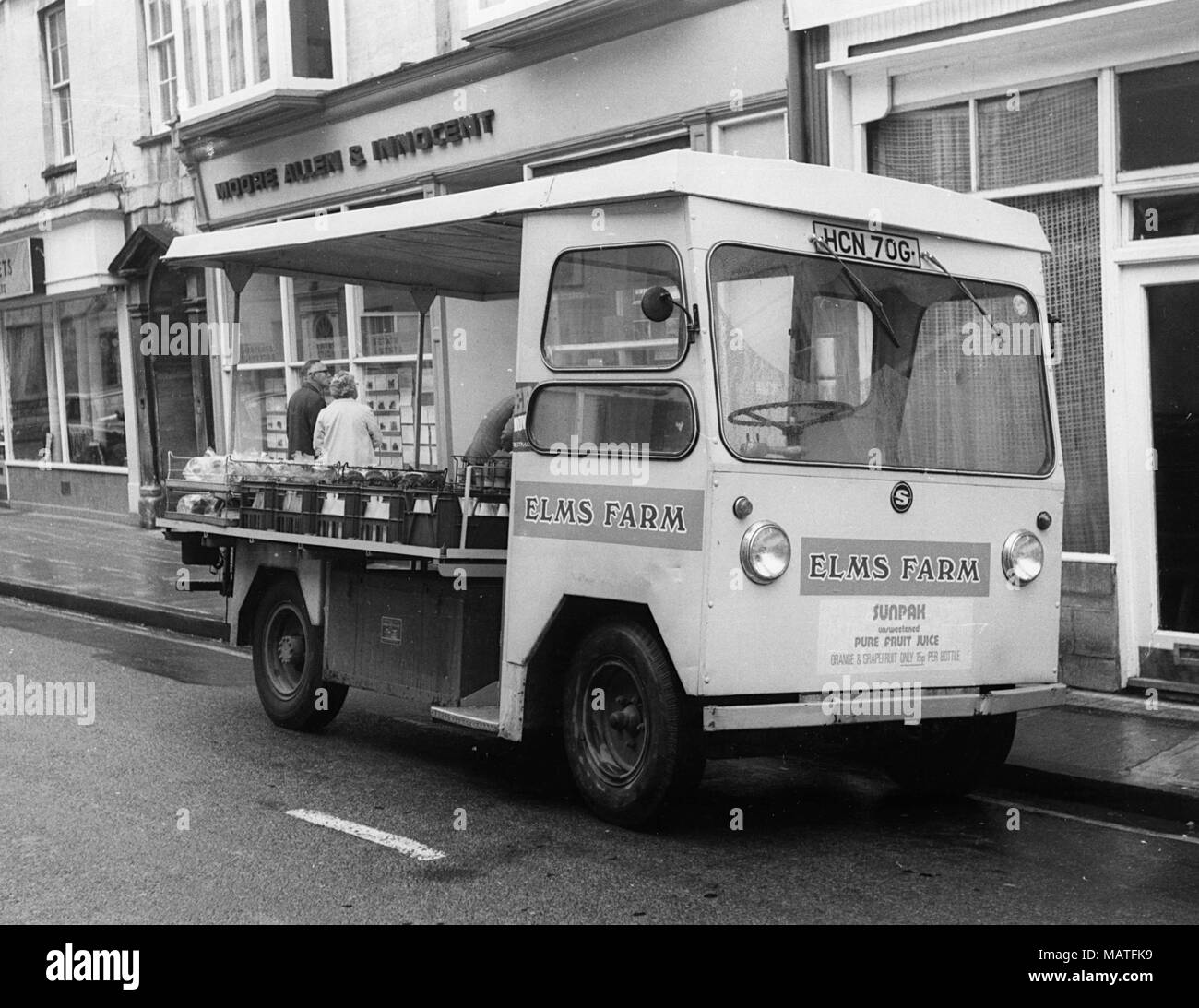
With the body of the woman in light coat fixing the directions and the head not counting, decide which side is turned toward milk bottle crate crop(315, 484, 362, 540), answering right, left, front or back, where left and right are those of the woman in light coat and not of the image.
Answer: back

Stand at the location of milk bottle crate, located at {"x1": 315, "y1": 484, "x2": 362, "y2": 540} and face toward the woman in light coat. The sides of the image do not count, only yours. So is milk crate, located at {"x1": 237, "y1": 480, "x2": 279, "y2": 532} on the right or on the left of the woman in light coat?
left

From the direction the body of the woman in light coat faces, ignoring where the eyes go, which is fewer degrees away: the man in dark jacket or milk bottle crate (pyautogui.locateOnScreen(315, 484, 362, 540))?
the man in dark jacket

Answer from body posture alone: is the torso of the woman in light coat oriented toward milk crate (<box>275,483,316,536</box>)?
no

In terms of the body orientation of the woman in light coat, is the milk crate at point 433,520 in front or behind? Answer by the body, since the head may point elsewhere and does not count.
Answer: behind

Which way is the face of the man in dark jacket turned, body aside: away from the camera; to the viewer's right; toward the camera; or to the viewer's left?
to the viewer's right

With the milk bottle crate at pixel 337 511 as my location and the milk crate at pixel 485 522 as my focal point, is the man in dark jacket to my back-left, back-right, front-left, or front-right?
back-left

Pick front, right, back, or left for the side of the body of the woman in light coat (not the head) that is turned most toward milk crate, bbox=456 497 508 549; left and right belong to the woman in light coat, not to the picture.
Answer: back

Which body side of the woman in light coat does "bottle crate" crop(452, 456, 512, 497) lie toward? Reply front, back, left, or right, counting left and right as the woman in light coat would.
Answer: back

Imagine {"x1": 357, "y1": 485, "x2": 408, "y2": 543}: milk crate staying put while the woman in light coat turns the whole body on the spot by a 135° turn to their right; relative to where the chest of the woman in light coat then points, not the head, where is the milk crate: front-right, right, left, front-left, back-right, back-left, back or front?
front-right

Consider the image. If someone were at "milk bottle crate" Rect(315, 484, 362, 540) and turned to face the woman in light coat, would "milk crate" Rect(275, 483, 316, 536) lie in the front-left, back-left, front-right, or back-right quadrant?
front-left

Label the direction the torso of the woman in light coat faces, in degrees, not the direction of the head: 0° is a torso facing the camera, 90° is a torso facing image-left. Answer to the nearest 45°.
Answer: approximately 180°

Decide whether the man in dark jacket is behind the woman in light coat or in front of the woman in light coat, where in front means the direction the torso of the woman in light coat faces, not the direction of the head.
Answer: in front

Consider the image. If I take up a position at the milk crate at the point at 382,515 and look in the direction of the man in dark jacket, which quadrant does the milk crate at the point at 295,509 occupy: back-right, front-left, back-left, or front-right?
front-left
